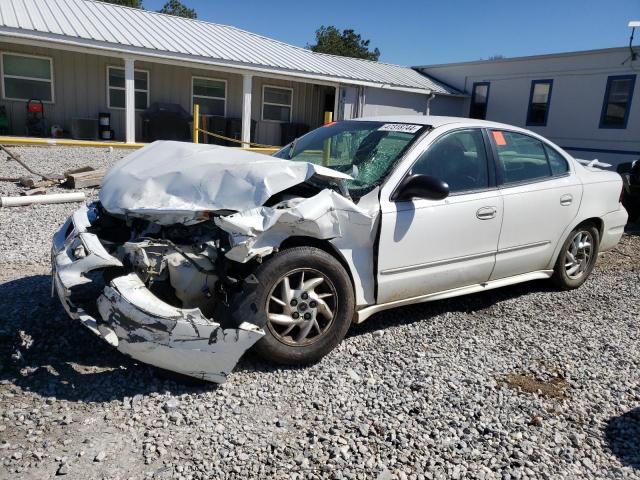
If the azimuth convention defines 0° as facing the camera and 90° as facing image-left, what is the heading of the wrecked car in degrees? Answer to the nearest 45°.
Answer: approximately 45°

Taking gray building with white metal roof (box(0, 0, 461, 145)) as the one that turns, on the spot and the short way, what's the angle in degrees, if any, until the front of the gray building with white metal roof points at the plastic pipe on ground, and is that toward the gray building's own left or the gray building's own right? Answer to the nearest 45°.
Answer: approximately 45° to the gray building's own right

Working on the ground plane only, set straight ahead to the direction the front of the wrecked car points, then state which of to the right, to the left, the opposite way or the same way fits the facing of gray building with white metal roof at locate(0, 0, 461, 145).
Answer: to the left

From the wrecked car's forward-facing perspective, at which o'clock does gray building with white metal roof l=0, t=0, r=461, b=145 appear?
The gray building with white metal roof is roughly at 4 o'clock from the wrecked car.

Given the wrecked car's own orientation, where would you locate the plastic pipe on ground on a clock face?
The plastic pipe on ground is roughly at 3 o'clock from the wrecked car.

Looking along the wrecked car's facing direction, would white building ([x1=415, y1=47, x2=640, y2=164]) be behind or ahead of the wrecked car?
behind

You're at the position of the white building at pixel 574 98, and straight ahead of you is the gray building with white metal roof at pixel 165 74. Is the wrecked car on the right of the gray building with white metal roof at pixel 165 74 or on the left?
left

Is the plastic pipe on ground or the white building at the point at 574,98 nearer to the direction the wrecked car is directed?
the plastic pipe on ground

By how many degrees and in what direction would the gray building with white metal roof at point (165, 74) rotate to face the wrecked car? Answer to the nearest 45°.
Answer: approximately 45° to its right
